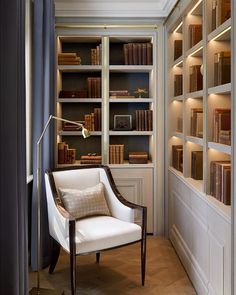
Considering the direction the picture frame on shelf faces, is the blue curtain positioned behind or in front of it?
in front

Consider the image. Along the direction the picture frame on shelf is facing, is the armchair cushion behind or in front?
in front

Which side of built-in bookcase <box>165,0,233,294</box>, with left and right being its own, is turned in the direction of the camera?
left

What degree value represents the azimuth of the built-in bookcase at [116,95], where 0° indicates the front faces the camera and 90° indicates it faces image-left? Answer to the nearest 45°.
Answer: approximately 0°

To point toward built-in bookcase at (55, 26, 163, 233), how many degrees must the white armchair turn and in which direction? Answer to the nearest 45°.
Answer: approximately 135° to its left

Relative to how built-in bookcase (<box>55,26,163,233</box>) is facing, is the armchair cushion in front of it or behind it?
in front

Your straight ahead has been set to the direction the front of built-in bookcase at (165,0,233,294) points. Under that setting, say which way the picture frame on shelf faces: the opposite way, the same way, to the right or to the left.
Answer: to the left
